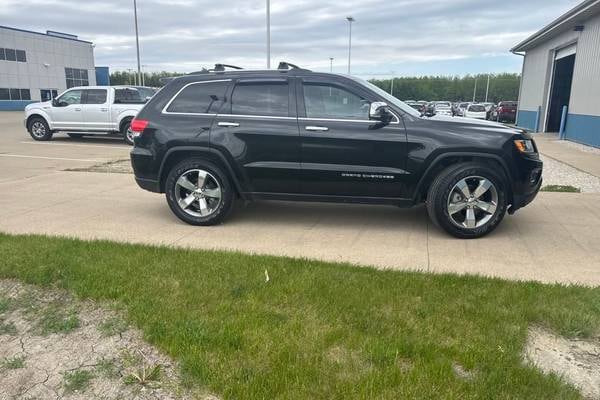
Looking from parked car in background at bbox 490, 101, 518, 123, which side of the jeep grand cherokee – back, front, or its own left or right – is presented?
left

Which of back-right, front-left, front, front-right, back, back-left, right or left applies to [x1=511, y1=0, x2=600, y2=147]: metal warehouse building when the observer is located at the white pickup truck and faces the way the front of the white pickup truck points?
back

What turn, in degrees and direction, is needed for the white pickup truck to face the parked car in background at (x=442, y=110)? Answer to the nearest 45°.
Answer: approximately 180°

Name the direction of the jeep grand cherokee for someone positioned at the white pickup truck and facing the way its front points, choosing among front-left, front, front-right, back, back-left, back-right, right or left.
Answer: left

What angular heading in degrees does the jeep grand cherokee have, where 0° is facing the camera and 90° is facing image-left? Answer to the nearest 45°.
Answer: approximately 270°

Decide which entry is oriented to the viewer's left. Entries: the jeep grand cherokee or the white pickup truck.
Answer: the white pickup truck

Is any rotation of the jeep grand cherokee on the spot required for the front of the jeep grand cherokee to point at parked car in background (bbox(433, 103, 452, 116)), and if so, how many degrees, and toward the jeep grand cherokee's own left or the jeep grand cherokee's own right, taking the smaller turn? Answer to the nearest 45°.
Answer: approximately 90° to the jeep grand cherokee's own left

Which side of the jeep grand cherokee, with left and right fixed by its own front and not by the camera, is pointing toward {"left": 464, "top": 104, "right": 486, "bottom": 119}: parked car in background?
left

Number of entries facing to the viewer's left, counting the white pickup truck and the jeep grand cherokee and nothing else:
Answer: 1

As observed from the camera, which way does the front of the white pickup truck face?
facing to the left of the viewer

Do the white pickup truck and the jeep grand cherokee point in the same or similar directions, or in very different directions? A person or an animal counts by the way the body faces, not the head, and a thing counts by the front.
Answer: very different directions
